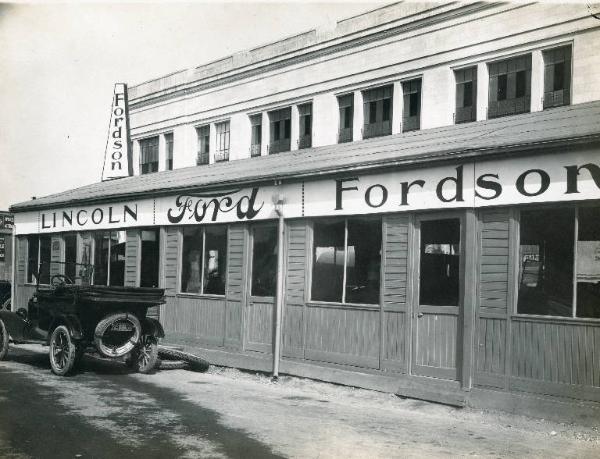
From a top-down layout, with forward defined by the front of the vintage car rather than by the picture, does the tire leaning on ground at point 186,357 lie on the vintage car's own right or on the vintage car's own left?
on the vintage car's own right

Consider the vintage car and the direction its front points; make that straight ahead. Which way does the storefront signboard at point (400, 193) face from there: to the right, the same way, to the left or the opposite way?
to the left

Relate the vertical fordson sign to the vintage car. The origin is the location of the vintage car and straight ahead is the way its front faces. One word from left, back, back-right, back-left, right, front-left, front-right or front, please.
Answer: front-right

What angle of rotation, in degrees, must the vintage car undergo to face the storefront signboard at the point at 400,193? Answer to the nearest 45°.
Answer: approximately 180°

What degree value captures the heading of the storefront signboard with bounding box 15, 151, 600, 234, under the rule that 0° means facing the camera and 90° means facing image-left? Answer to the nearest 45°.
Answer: approximately 45°

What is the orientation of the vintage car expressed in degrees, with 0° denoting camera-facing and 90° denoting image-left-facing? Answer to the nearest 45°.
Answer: approximately 135°

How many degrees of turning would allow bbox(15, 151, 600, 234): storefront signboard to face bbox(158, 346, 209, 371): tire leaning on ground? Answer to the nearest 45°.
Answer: approximately 90° to its right

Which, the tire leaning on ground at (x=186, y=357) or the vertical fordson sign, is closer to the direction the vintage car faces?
the vertical fordson sign
